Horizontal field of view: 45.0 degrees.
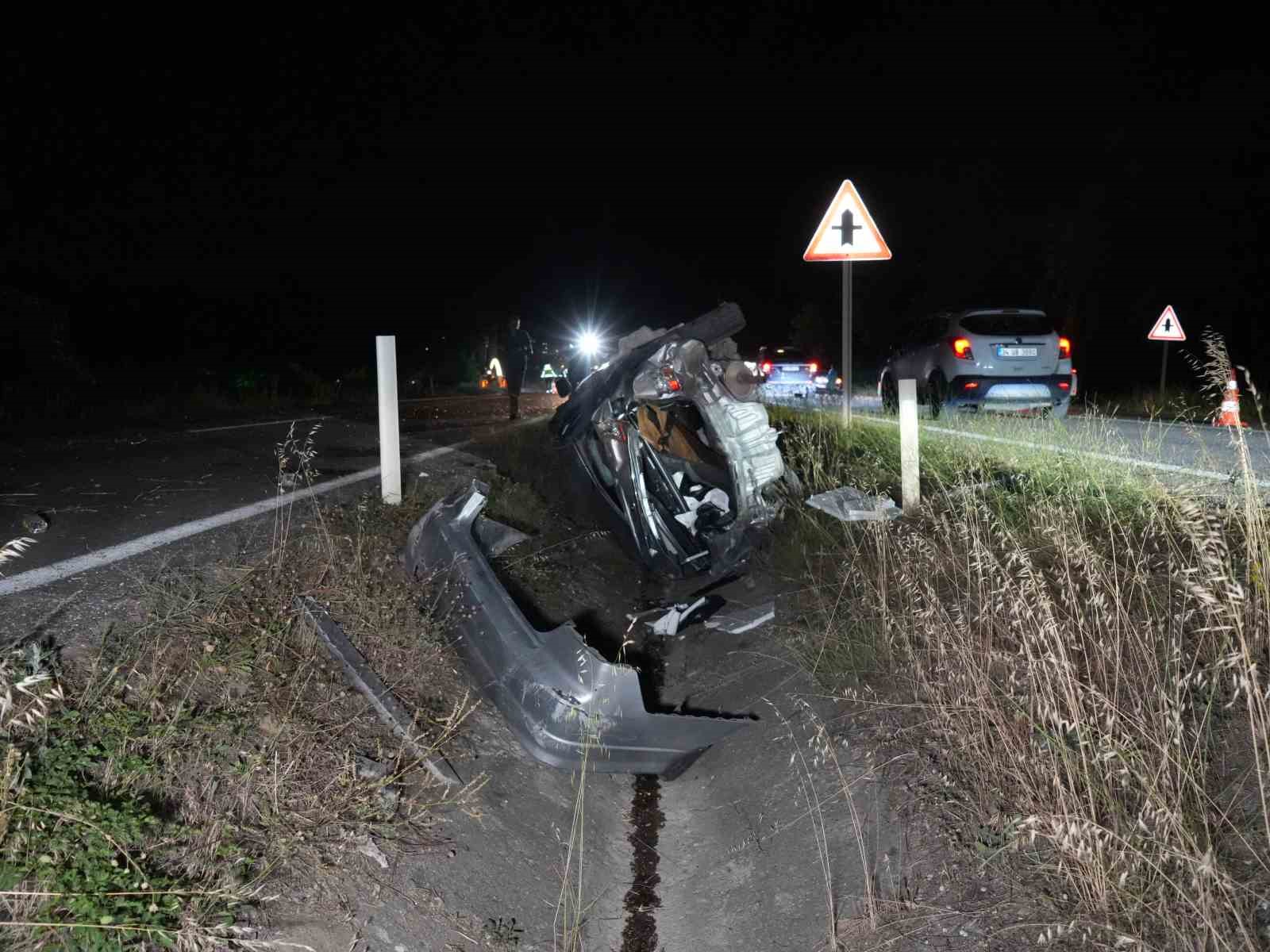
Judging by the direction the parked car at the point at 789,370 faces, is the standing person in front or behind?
behind

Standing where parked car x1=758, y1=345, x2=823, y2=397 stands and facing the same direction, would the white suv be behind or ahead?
behind

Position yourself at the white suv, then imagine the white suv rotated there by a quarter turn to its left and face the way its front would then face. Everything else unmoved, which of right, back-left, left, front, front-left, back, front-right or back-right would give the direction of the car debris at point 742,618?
front-left

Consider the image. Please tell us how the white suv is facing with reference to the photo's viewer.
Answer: facing away from the viewer and to the left of the viewer

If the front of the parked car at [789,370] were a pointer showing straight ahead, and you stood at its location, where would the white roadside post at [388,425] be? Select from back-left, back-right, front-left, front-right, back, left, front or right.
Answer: back

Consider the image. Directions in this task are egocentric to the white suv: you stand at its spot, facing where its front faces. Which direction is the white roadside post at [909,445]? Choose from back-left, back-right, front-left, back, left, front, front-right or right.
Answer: back-left

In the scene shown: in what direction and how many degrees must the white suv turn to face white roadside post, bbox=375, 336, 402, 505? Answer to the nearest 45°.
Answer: approximately 135° to its left

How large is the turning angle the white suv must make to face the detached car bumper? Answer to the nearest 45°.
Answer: approximately 135° to its left

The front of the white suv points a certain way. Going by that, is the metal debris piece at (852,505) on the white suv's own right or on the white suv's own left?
on the white suv's own left

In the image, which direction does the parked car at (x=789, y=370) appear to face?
away from the camera

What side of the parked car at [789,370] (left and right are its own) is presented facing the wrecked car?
back
